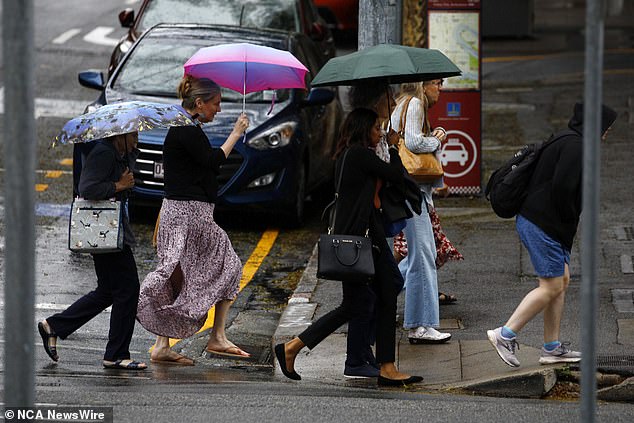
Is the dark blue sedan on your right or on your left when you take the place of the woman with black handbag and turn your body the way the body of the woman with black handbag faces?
on your left

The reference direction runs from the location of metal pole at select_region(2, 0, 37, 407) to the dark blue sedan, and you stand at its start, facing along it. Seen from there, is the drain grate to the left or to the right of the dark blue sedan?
right

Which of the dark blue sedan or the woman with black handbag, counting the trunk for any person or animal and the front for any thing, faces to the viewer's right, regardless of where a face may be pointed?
the woman with black handbag

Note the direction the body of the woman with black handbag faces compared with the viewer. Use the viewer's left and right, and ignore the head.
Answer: facing to the right of the viewer

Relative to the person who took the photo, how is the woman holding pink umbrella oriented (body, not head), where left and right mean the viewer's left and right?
facing to the right of the viewer

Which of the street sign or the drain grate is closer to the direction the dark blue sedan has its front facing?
the drain grate
